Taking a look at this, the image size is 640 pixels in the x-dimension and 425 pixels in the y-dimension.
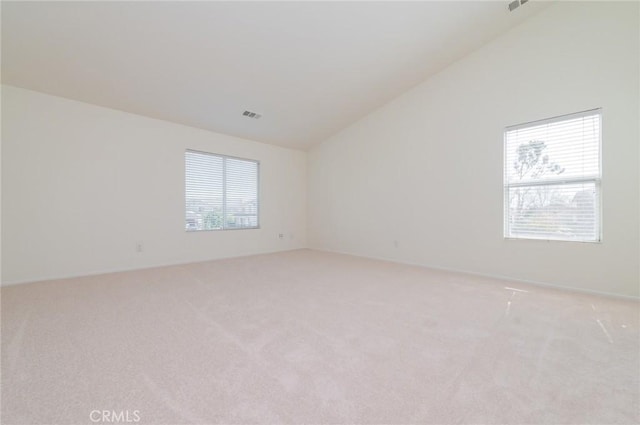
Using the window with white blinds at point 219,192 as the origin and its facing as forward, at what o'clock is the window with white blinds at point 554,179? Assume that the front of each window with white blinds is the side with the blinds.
the window with white blinds at point 554,179 is roughly at 12 o'clock from the window with white blinds at point 219,192.

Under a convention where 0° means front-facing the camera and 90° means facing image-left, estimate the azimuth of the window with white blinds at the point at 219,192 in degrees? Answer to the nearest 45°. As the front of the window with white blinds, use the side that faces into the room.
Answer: approximately 315°
